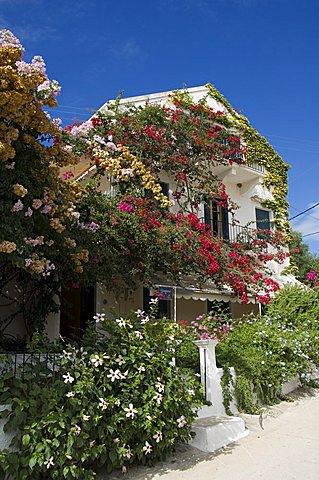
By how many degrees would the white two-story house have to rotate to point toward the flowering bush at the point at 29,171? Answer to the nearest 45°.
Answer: approximately 45° to its right
